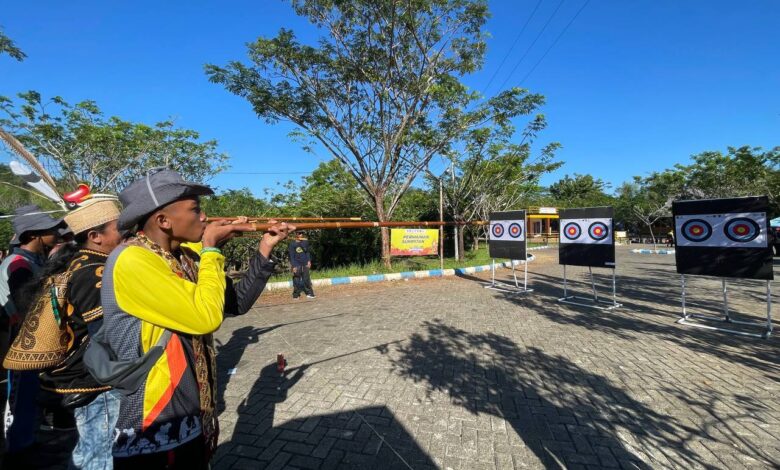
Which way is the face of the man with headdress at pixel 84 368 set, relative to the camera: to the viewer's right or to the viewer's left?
to the viewer's right

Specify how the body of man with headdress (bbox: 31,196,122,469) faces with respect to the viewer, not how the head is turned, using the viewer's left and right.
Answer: facing to the right of the viewer

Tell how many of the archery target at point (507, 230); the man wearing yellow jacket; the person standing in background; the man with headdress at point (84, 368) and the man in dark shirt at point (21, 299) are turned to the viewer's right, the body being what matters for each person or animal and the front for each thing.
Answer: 3

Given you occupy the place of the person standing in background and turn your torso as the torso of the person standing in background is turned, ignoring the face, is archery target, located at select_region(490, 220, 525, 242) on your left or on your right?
on your left

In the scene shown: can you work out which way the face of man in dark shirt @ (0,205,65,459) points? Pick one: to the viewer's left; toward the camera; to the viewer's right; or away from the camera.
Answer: to the viewer's right

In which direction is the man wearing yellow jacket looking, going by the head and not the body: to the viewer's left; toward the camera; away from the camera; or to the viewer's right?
to the viewer's right

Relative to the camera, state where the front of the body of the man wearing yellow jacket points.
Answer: to the viewer's right

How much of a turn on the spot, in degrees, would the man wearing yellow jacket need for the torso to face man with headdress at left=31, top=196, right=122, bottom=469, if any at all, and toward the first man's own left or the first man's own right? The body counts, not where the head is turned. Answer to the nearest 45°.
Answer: approximately 135° to the first man's own left

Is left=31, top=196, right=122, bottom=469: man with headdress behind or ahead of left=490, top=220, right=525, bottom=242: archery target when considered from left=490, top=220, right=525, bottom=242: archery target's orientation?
ahead

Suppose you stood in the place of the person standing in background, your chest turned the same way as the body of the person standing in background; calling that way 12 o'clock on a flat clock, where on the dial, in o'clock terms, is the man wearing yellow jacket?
The man wearing yellow jacket is roughly at 12 o'clock from the person standing in background.

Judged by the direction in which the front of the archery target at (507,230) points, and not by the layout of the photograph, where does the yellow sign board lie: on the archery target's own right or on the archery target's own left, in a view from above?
on the archery target's own right
